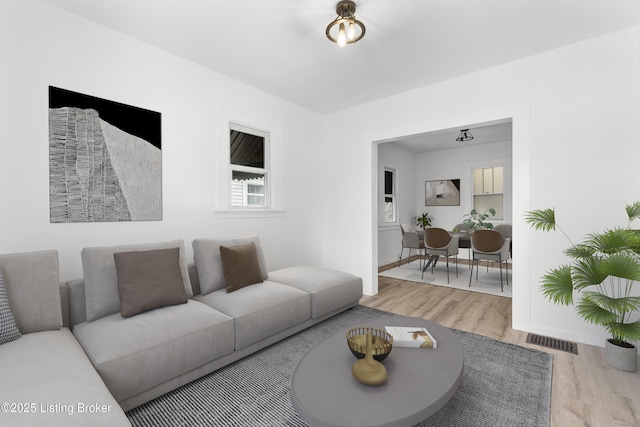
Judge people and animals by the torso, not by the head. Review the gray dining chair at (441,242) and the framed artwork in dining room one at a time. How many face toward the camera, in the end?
1

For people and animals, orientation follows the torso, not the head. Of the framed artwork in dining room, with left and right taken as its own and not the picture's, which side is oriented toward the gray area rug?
front

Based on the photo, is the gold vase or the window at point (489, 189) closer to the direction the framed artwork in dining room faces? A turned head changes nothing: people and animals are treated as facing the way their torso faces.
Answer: the gold vase

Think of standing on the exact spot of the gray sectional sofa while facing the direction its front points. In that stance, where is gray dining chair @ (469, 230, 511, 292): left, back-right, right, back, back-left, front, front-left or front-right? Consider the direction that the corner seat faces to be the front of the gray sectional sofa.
front-left

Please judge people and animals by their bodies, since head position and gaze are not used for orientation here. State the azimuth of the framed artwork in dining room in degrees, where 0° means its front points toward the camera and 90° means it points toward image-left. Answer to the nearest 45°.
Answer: approximately 0°

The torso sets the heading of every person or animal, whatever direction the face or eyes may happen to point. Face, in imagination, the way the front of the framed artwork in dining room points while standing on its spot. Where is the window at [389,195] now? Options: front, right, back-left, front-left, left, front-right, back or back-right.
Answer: front-right

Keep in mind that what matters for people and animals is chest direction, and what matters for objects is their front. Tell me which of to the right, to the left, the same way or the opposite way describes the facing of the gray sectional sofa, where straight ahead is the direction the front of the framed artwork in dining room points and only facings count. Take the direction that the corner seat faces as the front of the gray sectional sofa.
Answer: to the left

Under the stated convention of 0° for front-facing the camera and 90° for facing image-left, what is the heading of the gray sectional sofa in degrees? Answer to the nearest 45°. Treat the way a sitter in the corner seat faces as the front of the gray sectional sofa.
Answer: approximately 315°

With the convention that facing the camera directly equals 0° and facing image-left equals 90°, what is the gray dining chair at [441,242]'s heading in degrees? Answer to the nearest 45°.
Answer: approximately 225°

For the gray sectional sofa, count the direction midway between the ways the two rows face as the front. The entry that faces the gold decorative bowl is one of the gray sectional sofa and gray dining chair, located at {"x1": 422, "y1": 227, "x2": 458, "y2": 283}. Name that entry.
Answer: the gray sectional sofa

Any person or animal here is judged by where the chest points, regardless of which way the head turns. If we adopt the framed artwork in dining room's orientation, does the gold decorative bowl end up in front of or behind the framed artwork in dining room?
in front

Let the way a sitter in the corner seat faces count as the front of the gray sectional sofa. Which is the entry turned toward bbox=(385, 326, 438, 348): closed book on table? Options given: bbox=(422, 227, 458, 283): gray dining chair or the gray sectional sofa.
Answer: the gray sectional sofa

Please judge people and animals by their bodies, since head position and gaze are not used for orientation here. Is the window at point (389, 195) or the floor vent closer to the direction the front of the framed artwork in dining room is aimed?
the floor vent

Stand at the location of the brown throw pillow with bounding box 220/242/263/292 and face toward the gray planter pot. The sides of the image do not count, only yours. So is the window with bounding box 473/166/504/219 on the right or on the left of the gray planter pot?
left

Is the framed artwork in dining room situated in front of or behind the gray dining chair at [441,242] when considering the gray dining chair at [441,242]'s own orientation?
in front

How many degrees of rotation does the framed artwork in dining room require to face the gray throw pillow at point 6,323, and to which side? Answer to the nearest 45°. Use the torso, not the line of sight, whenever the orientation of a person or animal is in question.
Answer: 0° — it already faces it
